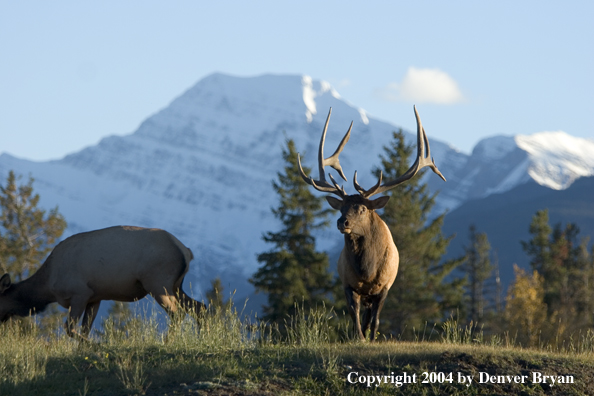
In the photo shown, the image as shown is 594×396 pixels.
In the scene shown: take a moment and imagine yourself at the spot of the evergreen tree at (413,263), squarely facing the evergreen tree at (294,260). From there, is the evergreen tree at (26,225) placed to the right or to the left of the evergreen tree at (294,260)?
right

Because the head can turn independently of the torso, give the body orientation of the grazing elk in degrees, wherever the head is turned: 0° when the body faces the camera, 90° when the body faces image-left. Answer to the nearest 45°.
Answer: approximately 90°

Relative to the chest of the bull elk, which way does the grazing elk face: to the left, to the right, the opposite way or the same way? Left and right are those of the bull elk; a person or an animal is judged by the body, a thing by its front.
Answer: to the right

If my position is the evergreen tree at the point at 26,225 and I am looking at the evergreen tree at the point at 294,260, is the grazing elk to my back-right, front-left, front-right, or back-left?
front-right

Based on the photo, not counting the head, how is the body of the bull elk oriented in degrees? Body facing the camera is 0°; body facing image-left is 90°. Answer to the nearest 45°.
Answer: approximately 0°

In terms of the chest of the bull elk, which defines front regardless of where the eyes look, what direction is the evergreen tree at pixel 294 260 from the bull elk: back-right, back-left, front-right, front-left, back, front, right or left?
back

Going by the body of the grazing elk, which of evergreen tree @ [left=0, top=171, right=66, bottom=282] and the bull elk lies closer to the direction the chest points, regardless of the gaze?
the evergreen tree

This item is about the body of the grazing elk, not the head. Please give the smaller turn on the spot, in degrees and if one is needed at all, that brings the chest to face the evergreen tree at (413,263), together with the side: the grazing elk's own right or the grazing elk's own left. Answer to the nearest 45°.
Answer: approximately 135° to the grazing elk's own right

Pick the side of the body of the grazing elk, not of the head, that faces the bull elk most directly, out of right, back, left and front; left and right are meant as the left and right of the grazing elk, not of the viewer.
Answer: back

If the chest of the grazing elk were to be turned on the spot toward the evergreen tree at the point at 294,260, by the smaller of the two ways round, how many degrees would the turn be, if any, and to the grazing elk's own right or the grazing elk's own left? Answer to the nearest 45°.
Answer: approximately 90° to the grazing elk's own right

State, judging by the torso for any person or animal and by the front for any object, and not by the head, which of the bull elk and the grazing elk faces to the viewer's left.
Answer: the grazing elk

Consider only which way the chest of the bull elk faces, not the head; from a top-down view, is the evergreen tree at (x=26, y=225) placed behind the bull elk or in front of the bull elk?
behind

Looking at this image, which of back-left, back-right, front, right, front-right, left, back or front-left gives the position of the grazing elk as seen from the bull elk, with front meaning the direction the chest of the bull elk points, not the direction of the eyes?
right

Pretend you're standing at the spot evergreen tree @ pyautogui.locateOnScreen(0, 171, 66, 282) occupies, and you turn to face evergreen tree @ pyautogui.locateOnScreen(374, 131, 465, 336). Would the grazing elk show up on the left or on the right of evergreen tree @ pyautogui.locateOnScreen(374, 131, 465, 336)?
right
